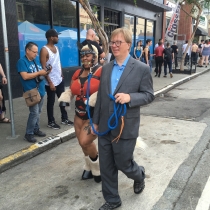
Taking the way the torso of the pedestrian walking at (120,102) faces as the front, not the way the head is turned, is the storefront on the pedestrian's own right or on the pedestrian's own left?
on the pedestrian's own right

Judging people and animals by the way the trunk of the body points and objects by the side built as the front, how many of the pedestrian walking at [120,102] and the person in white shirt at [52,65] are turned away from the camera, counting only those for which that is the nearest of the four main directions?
0

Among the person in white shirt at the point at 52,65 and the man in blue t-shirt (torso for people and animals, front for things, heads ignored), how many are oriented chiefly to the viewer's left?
0

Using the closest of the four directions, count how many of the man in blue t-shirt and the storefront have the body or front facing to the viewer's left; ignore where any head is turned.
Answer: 0

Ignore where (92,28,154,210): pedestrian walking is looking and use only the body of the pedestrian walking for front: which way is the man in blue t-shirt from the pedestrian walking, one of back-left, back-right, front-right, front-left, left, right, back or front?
right

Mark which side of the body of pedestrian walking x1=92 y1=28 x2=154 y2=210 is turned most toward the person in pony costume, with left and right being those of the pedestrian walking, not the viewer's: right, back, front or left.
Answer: right

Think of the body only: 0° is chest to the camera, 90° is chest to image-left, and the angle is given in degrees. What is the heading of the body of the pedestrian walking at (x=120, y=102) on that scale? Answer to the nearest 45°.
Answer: approximately 45°

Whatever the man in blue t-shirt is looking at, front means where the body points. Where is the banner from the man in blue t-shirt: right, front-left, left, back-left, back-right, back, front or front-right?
left

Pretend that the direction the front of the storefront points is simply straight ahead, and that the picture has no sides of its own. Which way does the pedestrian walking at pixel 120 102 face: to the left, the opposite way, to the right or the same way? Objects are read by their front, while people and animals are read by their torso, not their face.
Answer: to the right

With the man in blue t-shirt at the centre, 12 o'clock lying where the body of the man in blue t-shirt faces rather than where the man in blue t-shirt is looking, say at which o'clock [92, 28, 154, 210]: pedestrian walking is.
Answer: The pedestrian walking is roughly at 1 o'clock from the man in blue t-shirt.

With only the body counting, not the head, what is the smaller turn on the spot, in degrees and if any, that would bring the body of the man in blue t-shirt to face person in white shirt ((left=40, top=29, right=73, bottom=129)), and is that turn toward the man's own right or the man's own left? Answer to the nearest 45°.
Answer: approximately 90° to the man's own left

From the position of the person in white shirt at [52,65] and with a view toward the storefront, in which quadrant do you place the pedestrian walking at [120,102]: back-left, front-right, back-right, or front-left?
back-right

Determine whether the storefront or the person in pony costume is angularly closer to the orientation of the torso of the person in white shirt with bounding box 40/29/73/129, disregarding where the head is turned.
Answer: the person in pony costume
